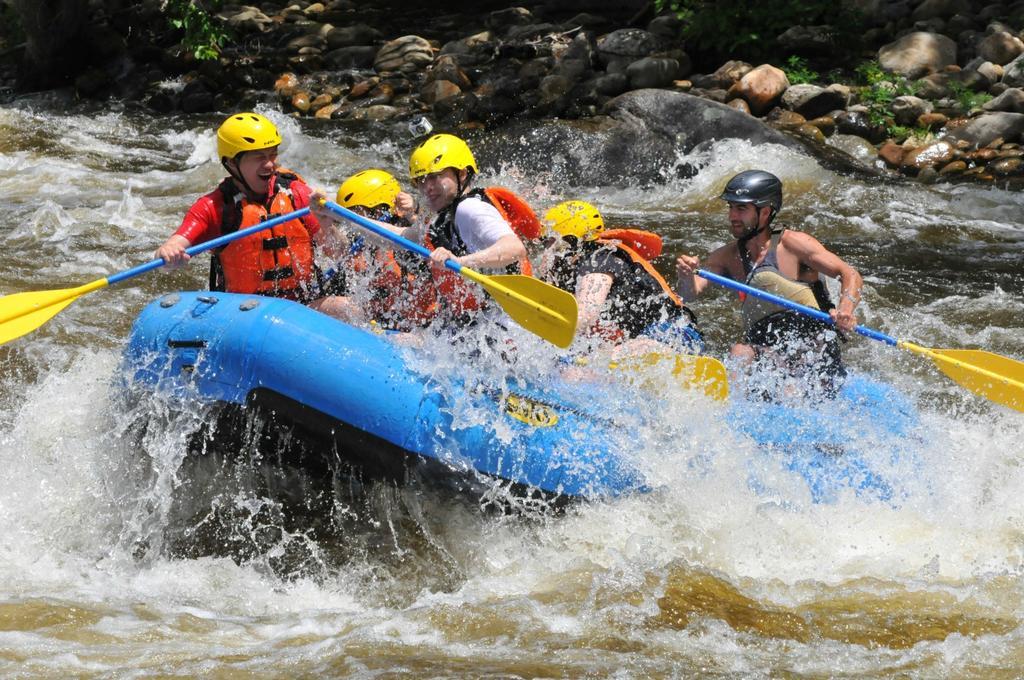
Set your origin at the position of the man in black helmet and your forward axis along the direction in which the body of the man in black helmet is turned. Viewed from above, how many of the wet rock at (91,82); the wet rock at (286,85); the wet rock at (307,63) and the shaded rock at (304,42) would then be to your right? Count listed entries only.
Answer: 4

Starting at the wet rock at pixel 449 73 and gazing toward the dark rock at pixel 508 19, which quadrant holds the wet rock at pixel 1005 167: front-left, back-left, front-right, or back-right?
back-right

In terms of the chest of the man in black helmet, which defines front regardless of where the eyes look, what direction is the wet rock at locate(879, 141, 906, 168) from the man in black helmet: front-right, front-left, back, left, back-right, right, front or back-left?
back-right

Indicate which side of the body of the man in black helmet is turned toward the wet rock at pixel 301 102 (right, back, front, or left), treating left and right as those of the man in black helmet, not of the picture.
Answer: right

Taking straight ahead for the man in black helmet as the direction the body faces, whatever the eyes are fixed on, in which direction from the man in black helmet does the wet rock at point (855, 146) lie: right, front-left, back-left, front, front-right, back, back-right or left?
back-right

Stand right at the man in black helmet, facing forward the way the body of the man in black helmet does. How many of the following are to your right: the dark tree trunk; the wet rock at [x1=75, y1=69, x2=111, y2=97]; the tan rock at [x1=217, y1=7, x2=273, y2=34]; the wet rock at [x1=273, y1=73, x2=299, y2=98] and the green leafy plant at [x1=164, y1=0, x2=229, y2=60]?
5

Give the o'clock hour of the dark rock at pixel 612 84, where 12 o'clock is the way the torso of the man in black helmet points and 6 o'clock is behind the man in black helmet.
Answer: The dark rock is roughly at 4 o'clock from the man in black helmet.

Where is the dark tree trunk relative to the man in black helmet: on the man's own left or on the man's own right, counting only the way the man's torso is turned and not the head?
on the man's own right

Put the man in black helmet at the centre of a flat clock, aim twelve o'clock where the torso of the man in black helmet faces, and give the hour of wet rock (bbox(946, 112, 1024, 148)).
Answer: The wet rock is roughly at 5 o'clock from the man in black helmet.

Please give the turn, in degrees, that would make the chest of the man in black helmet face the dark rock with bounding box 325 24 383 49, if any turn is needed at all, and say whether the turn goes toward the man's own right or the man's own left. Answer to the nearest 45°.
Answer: approximately 90° to the man's own right

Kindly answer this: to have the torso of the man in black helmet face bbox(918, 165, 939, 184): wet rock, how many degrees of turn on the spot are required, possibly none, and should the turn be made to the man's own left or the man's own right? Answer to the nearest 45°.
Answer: approximately 135° to the man's own right

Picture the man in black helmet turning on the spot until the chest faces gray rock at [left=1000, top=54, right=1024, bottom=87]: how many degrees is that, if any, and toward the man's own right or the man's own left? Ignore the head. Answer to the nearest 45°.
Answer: approximately 135° to the man's own right

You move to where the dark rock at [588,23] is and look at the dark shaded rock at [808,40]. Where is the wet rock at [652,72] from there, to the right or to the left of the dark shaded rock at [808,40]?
right

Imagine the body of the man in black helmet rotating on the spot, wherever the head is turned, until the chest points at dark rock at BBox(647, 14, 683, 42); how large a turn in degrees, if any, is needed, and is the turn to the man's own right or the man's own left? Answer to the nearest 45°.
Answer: approximately 135° to the man's own right

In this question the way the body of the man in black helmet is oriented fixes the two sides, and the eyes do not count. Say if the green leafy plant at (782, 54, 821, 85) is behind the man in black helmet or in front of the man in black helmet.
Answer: behind

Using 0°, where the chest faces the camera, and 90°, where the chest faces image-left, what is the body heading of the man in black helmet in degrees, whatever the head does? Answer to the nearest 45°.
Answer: approximately 45°

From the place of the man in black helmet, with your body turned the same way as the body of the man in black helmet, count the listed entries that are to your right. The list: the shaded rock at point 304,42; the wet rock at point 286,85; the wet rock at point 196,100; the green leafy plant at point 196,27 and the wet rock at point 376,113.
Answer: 5

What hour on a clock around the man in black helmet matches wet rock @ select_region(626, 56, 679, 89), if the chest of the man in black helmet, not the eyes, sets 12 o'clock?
The wet rock is roughly at 4 o'clock from the man in black helmet.

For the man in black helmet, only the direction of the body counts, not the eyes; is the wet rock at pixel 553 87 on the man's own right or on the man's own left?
on the man's own right

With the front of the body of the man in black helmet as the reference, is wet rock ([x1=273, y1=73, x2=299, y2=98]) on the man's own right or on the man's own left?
on the man's own right

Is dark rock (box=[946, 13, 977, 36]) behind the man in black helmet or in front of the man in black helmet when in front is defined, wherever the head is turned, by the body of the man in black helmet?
behind

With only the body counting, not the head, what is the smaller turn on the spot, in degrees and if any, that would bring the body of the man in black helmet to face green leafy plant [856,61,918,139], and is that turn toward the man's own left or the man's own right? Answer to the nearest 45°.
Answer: approximately 135° to the man's own right

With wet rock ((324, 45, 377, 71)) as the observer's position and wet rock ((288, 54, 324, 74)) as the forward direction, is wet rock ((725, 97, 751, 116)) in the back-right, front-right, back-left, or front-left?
back-left
